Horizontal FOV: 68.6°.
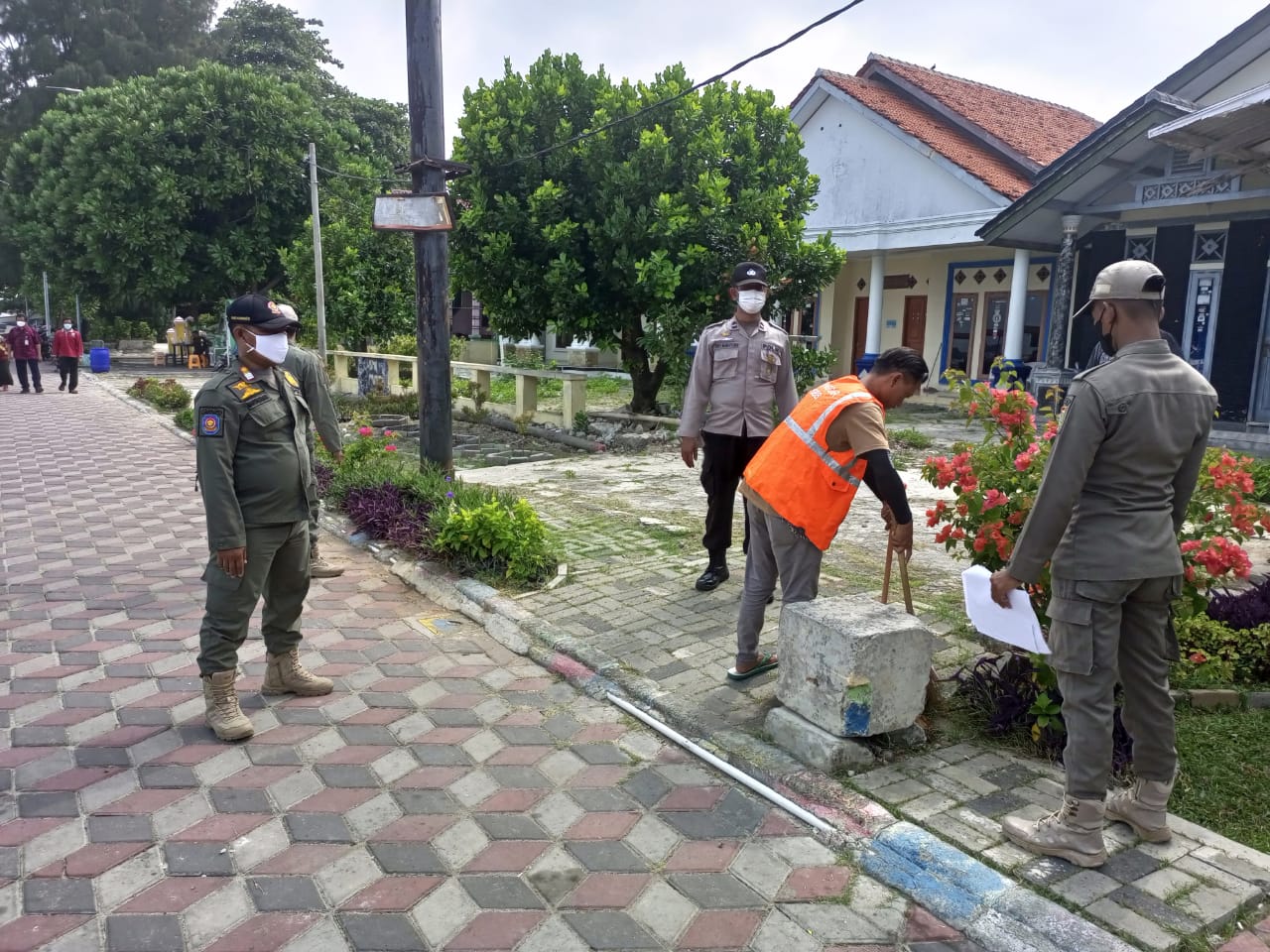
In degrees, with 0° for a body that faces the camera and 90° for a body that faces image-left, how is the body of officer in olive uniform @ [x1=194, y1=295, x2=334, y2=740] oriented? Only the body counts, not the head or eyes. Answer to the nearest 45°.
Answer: approximately 315°

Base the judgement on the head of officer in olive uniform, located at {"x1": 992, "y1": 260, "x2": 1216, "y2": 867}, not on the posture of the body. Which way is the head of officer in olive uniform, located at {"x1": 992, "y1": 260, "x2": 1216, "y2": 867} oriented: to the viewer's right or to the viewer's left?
to the viewer's left

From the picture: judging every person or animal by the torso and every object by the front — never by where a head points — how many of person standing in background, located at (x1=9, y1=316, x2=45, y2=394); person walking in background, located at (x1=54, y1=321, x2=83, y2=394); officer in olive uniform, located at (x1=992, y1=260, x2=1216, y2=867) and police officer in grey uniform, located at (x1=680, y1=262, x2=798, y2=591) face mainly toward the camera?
3

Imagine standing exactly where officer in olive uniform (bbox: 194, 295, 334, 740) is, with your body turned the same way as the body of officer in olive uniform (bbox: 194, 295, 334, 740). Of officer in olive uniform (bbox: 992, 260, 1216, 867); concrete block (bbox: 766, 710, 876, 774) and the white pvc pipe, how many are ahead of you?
3

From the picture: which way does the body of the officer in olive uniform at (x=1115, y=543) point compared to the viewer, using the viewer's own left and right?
facing away from the viewer and to the left of the viewer

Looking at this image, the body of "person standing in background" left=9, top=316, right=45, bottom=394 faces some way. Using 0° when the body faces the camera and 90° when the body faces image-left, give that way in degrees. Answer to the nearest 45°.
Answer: approximately 0°

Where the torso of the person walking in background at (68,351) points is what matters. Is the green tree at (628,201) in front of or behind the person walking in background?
in front

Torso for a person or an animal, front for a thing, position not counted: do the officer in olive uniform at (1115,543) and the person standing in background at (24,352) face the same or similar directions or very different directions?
very different directions

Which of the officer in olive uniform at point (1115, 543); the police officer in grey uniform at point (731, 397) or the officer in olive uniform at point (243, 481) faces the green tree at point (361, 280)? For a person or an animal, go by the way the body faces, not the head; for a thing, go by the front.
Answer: the officer in olive uniform at point (1115, 543)

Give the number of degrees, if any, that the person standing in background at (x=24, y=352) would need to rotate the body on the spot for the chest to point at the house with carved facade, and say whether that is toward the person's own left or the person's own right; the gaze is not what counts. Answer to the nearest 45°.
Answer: approximately 45° to the person's own left

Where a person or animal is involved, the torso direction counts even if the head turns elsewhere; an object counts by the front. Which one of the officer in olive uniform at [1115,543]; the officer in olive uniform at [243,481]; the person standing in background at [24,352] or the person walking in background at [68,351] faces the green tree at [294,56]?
the officer in olive uniform at [1115,543]

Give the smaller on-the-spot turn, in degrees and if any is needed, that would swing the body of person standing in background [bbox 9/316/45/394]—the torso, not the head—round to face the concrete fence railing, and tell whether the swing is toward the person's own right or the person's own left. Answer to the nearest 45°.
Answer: approximately 45° to the person's own left
